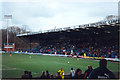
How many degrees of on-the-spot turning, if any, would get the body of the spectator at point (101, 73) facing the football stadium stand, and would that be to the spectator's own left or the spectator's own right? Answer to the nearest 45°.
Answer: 0° — they already face it

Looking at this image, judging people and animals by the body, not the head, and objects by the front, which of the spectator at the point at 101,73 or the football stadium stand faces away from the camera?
the spectator

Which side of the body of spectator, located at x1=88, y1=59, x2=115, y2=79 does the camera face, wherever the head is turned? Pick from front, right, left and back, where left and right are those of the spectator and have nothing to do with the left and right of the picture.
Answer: back

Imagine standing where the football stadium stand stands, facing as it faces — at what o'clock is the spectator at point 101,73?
The spectator is roughly at 11 o'clock from the football stadium stand.

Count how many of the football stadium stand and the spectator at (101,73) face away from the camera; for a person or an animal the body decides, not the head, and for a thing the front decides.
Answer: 1

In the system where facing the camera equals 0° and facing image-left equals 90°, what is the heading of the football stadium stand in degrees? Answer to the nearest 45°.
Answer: approximately 45°
